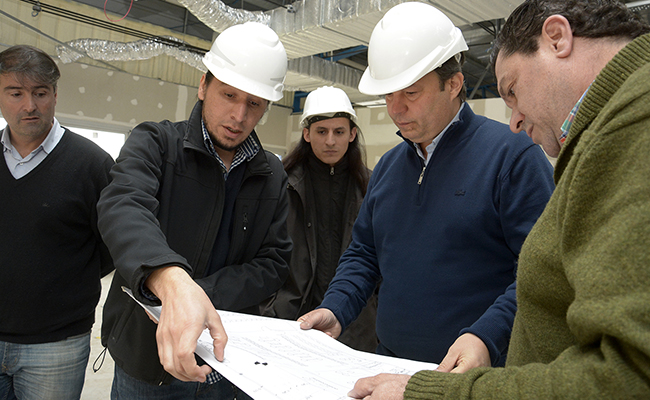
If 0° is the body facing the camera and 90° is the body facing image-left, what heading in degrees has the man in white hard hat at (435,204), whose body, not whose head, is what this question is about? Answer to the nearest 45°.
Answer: approximately 45°

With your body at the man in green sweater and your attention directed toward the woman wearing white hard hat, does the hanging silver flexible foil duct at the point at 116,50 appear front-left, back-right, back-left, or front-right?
front-left

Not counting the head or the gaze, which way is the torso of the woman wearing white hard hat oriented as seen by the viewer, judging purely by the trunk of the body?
toward the camera

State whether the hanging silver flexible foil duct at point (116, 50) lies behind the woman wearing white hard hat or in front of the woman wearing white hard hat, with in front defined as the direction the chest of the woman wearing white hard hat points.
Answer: behind

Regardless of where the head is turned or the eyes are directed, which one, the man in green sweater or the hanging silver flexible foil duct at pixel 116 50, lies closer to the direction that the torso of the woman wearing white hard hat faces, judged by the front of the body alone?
the man in green sweater

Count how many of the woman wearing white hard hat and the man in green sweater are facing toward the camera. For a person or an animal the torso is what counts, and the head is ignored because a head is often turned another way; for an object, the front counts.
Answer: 1

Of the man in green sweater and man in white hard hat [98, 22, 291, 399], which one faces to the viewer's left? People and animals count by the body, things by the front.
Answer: the man in green sweater

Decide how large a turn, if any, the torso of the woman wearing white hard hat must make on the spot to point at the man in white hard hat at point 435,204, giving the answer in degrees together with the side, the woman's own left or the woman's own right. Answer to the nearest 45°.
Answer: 0° — they already face them

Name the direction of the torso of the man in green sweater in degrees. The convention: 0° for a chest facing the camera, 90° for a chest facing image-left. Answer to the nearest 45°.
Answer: approximately 90°

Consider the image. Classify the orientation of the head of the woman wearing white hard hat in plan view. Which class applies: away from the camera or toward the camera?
toward the camera

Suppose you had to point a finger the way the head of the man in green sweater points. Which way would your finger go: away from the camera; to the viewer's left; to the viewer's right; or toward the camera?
to the viewer's left

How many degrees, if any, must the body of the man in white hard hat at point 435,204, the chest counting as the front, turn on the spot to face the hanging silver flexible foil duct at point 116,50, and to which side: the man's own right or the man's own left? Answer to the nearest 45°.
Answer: approximately 90° to the man's own right

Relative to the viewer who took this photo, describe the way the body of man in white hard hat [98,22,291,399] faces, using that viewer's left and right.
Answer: facing the viewer and to the right of the viewer
